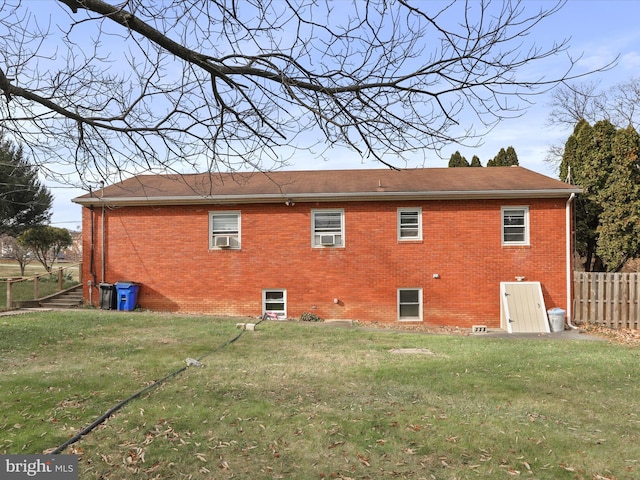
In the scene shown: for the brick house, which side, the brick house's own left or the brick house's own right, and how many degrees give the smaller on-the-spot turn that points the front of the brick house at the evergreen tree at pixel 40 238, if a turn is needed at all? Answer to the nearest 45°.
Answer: approximately 45° to the brick house's own left

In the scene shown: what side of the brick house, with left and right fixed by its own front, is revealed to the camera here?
back

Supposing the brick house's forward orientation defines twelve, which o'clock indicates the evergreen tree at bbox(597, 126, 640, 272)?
The evergreen tree is roughly at 3 o'clock from the brick house.
